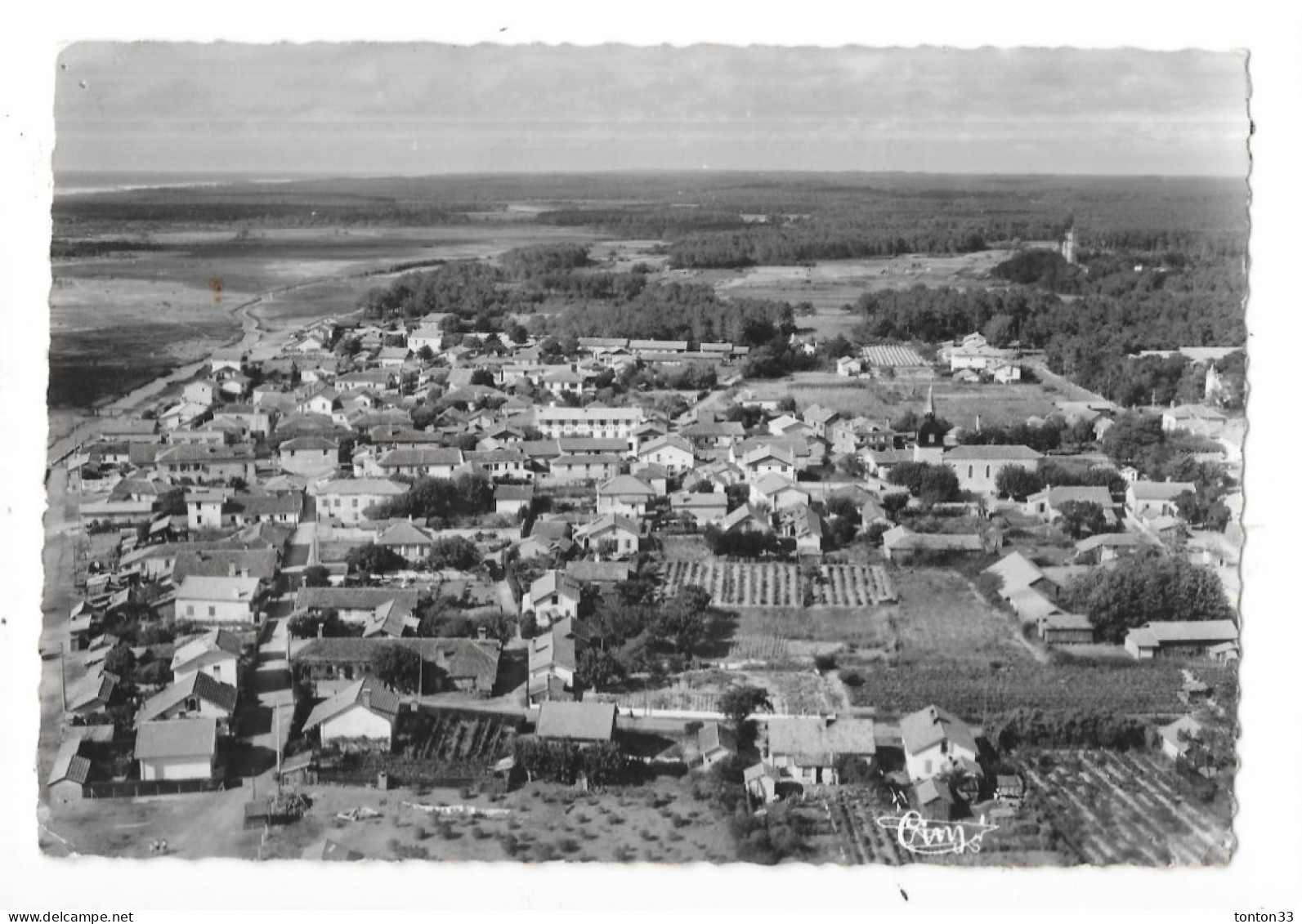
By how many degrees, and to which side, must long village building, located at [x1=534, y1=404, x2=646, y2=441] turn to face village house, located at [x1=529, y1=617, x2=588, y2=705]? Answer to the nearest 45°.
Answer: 0° — it already faces it

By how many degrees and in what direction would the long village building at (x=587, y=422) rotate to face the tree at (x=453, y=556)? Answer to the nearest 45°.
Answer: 0° — it already faces it

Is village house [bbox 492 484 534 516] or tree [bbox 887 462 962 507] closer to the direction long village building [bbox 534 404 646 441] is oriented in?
the village house

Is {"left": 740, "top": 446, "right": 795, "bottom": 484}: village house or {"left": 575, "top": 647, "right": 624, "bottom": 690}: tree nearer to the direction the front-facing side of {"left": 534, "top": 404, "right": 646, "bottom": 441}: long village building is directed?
the tree

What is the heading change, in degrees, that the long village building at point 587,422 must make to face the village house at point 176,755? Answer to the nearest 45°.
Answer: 0° — it already faces it

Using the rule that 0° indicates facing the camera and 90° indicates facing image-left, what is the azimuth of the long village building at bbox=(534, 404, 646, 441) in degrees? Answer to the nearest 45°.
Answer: approximately 0°
